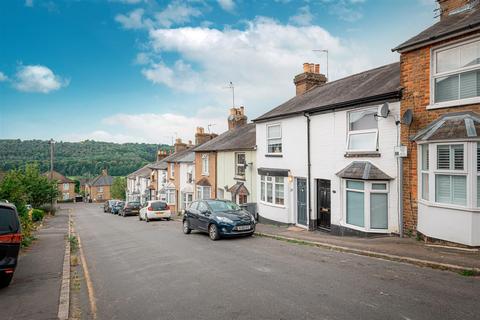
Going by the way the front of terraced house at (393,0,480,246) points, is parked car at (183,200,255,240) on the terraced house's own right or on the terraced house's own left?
on the terraced house's own right

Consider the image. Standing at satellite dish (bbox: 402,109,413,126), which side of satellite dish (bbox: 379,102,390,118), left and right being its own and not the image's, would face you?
left

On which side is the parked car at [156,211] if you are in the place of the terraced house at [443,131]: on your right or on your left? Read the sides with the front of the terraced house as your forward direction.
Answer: on your right

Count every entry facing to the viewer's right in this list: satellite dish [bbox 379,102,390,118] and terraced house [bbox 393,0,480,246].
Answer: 0

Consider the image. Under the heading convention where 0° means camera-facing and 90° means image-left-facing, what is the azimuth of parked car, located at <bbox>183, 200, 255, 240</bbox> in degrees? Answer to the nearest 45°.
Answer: approximately 315°

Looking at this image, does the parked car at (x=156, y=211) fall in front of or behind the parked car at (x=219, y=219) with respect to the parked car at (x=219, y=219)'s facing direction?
behind

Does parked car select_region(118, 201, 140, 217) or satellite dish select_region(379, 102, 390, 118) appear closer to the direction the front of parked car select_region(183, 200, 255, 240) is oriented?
the satellite dish
